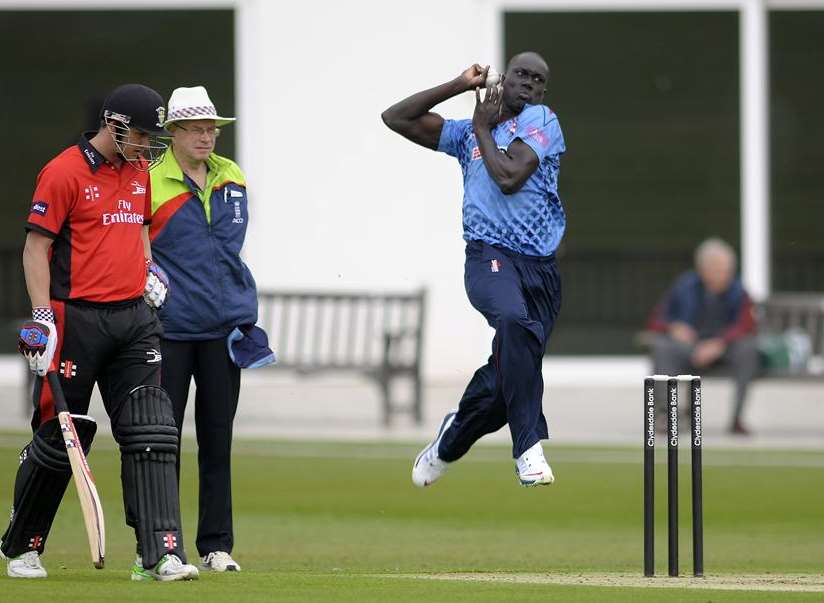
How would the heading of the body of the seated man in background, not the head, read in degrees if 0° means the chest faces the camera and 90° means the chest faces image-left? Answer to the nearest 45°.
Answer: approximately 0°

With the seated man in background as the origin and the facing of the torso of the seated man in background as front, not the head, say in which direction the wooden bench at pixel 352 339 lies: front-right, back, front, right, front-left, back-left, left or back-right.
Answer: right

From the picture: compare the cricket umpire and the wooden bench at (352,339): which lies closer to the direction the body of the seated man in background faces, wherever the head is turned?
the cricket umpire

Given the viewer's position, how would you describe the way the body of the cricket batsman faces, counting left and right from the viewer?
facing the viewer and to the right of the viewer

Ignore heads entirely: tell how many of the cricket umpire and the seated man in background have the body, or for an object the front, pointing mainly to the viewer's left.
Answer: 0

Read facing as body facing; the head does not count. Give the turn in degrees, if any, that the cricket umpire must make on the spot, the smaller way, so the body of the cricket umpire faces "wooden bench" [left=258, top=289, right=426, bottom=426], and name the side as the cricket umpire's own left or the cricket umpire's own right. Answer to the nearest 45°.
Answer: approximately 135° to the cricket umpire's own left

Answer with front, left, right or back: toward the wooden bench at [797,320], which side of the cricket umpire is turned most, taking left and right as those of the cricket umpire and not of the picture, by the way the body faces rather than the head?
back

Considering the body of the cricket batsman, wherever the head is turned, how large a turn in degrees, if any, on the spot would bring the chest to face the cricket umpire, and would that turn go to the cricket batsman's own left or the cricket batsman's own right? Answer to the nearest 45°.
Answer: approximately 90° to the cricket batsman's own left
